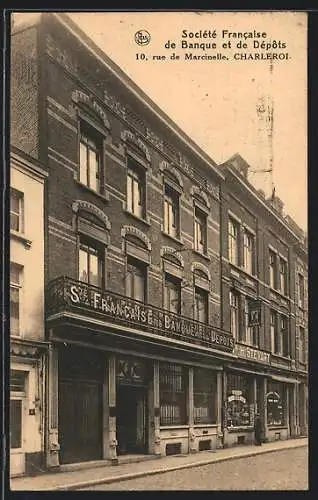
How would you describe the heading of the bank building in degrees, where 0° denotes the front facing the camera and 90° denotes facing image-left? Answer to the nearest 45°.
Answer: approximately 315°

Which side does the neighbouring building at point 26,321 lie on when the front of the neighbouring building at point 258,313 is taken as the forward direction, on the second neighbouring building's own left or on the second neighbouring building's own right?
on the second neighbouring building's own right
